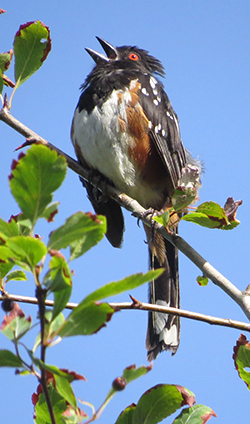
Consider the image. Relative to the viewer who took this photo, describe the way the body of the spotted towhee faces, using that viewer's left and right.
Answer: facing the viewer and to the left of the viewer

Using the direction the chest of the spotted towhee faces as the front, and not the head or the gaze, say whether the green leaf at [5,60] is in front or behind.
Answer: in front

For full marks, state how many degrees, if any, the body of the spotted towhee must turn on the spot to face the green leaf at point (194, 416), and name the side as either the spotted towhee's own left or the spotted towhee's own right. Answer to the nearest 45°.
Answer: approximately 45° to the spotted towhee's own left

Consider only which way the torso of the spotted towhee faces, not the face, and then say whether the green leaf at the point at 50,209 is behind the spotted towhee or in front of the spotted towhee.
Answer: in front

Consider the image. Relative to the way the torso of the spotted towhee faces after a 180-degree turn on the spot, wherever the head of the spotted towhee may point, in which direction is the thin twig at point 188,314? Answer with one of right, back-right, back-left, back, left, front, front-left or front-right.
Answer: back-right

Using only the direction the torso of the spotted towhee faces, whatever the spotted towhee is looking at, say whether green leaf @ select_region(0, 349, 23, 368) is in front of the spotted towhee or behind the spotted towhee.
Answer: in front
